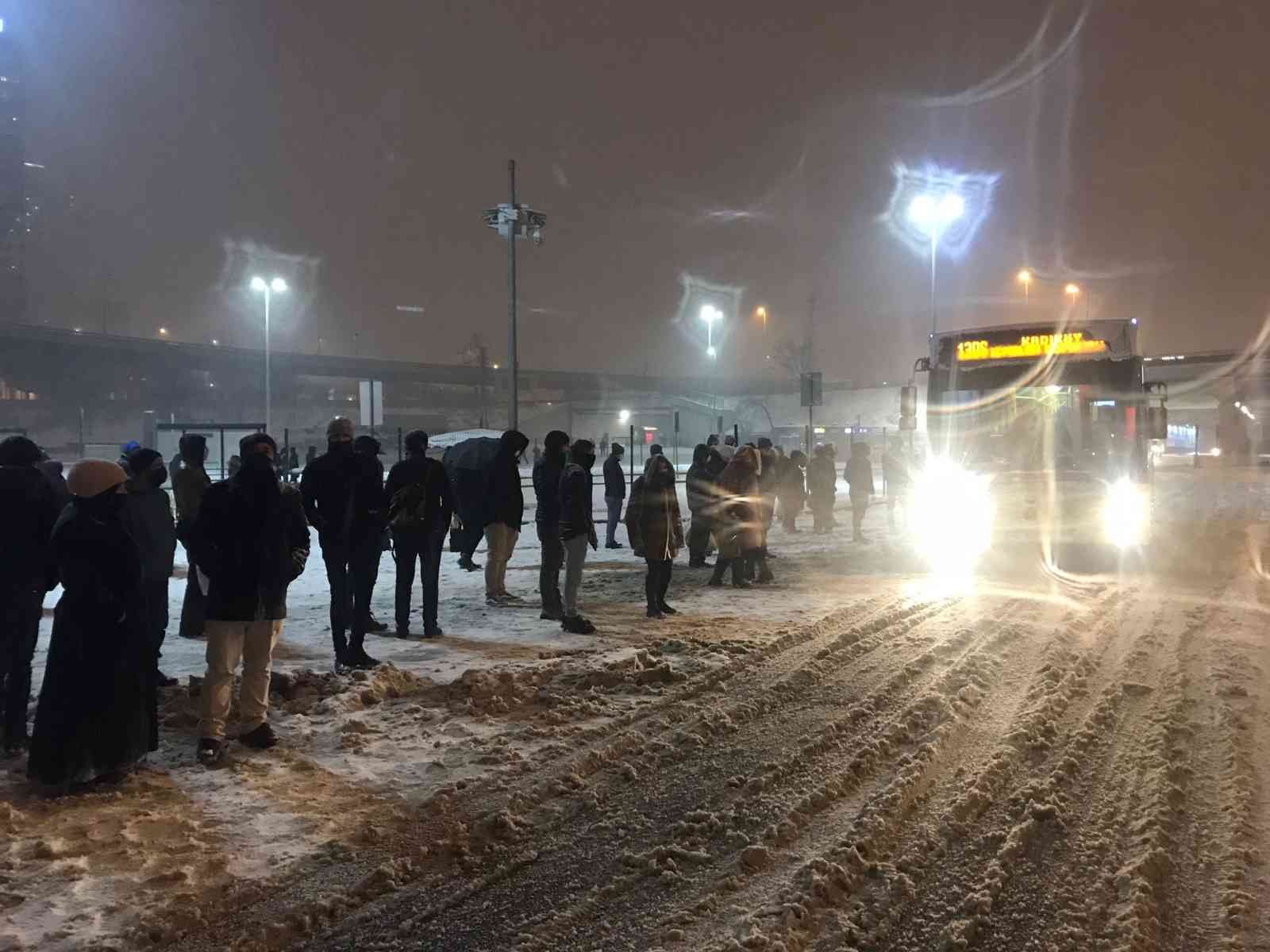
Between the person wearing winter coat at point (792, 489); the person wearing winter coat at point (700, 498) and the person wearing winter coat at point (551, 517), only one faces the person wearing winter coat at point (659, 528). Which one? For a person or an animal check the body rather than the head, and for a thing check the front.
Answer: the person wearing winter coat at point (551, 517)

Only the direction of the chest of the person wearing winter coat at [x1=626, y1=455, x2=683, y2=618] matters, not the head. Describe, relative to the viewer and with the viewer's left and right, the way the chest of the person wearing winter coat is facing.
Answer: facing the viewer and to the right of the viewer

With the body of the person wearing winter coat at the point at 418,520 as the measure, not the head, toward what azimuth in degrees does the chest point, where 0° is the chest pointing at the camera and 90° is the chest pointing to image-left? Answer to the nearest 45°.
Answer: approximately 180°

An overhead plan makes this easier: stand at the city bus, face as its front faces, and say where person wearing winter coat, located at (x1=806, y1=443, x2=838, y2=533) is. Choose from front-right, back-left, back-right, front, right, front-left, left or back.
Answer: back-right

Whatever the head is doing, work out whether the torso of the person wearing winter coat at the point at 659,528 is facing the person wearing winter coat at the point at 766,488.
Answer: no

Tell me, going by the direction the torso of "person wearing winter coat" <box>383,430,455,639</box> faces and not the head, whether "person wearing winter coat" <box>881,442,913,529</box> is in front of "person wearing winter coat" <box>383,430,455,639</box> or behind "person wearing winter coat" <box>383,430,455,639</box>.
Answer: in front

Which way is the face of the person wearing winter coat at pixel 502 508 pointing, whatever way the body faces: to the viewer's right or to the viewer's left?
to the viewer's right

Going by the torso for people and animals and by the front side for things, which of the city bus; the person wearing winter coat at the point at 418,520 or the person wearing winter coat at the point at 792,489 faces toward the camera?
the city bus

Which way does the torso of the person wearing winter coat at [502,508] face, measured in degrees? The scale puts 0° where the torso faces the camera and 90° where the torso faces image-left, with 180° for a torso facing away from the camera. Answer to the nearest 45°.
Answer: approximately 270°

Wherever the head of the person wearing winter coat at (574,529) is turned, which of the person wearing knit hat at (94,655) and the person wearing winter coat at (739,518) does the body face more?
the person wearing winter coat

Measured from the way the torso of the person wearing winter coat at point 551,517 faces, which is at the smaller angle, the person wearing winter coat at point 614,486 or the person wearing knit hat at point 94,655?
the person wearing winter coat

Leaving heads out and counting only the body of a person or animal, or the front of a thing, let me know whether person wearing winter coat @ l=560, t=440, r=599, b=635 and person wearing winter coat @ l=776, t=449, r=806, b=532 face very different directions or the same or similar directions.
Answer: same or similar directions

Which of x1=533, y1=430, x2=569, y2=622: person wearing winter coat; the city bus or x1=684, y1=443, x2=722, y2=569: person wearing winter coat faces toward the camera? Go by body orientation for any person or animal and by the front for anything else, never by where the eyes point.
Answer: the city bus

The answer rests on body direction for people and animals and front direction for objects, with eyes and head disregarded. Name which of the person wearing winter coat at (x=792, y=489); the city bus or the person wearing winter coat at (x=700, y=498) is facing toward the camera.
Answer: the city bus

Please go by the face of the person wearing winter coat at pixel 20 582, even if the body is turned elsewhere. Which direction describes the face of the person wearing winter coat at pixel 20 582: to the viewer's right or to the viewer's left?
to the viewer's right

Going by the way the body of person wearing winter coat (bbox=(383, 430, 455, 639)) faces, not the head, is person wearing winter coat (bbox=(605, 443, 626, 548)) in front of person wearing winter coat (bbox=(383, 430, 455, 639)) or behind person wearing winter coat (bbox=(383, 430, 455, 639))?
in front
